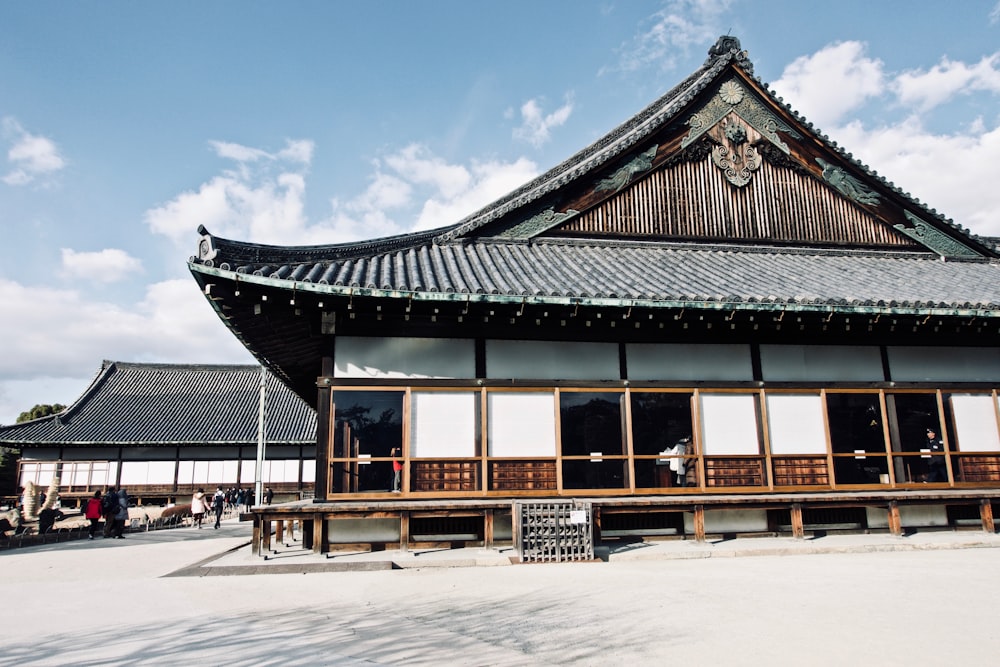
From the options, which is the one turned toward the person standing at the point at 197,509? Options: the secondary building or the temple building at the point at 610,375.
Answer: the secondary building

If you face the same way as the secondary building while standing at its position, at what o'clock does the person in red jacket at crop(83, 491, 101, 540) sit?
The person in red jacket is roughly at 12 o'clock from the secondary building.

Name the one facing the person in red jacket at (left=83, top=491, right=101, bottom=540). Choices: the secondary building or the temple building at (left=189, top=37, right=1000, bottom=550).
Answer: the secondary building

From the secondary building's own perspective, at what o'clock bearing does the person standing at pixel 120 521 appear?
The person standing is roughly at 12 o'clock from the secondary building.

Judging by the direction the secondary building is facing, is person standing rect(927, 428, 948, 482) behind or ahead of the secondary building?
ahead

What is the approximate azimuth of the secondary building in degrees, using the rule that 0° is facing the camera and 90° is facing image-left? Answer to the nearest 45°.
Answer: approximately 0°

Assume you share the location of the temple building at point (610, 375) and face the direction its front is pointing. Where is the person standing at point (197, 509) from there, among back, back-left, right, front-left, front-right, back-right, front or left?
back-right

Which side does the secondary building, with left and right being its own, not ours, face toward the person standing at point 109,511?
front

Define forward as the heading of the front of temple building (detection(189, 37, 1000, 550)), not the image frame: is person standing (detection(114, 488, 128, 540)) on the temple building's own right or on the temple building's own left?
on the temple building's own right

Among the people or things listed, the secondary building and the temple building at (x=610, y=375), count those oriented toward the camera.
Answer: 2

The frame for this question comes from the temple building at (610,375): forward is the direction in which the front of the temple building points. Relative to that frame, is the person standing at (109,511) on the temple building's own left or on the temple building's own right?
on the temple building's own right
